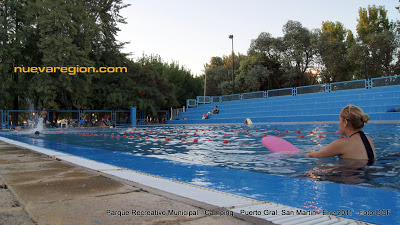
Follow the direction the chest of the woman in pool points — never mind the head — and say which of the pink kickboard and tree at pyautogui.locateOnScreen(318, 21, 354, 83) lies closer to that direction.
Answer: the pink kickboard

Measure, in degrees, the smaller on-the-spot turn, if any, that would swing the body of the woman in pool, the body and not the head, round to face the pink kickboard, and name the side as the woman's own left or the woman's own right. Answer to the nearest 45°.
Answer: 0° — they already face it

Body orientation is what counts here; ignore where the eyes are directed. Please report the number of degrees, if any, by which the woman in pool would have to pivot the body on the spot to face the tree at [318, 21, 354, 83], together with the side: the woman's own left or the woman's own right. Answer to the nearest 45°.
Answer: approximately 45° to the woman's own right

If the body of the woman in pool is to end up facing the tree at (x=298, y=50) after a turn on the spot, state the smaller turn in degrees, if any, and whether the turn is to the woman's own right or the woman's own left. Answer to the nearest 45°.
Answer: approximately 45° to the woman's own right

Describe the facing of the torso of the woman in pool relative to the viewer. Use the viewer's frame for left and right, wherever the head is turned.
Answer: facing away from the viewer and to the left of the viewer

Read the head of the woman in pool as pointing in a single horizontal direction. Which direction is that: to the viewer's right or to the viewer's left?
to the viewer's left
